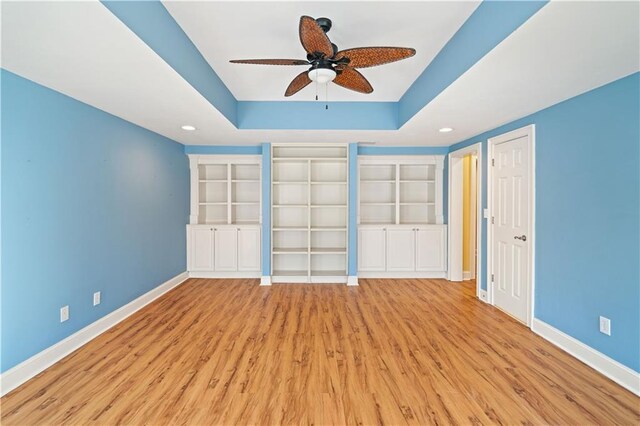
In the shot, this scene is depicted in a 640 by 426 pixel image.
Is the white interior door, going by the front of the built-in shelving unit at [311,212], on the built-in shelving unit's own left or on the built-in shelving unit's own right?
on the built-in shelving unit's own left

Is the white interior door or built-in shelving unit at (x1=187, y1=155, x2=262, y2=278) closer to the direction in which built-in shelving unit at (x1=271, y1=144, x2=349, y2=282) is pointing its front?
the white interior door

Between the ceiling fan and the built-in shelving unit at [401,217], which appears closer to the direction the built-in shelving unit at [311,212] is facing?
the ceiling fan

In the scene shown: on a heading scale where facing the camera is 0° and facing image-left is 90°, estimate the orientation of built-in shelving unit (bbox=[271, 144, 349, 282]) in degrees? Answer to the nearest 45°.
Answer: approximately 0°

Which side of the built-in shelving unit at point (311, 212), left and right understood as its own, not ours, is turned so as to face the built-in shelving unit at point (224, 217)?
right

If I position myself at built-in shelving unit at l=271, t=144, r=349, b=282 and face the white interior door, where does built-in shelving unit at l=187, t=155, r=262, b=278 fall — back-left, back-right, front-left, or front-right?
back-right

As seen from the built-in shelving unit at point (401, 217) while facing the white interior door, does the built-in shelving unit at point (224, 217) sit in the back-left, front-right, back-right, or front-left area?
back-right

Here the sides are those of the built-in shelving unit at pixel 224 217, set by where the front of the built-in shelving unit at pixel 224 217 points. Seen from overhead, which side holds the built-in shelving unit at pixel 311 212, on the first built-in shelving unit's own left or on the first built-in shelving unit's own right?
on the first built-in shelving unit's own left

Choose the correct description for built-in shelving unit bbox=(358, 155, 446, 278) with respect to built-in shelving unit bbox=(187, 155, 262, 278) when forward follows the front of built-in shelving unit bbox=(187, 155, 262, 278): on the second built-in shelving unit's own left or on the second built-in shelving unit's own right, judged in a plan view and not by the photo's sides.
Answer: on the second built-in shelving unit's own left

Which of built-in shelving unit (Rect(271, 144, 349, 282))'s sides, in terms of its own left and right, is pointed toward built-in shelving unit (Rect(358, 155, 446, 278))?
left

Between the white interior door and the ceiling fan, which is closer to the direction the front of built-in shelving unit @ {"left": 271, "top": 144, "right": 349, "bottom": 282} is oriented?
the ceiling fan
